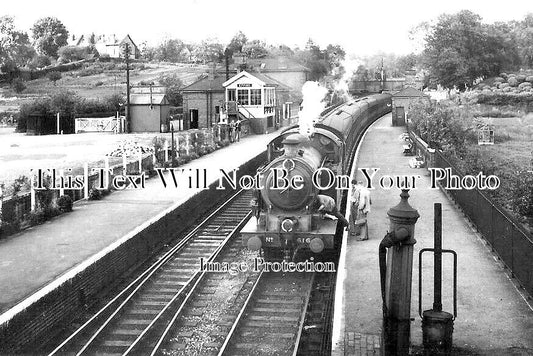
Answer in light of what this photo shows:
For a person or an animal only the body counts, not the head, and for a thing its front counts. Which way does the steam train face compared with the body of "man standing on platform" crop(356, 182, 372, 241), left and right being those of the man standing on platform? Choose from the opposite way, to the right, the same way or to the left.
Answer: to the left

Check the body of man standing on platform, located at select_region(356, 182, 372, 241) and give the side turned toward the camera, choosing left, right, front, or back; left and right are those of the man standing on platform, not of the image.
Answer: left

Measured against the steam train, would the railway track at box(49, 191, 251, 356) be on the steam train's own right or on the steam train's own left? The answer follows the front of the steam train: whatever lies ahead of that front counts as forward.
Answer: on the steam train's own right

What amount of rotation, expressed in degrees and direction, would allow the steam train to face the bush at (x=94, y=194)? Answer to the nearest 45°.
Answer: approximately 135° to its right

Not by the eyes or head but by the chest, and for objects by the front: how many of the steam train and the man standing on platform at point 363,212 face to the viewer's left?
1

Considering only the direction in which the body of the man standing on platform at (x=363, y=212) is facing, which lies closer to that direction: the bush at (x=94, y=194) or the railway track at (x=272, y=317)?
the bush

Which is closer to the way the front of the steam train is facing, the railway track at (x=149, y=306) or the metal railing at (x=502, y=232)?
the railway track

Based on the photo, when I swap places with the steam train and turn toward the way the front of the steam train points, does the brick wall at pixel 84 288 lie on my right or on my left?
on my right
